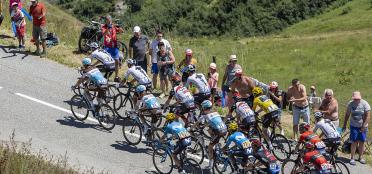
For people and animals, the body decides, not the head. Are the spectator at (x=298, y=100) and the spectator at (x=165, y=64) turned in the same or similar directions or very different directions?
same or similar directions

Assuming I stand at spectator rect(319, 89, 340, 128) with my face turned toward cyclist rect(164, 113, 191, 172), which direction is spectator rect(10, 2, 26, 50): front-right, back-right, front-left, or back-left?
front-right

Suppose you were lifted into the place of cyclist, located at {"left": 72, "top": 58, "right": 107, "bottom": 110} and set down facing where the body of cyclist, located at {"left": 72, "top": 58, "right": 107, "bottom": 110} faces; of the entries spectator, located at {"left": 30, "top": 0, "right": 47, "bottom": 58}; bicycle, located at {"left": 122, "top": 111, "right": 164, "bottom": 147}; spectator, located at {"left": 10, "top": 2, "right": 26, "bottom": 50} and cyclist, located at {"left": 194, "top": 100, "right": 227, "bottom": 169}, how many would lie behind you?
2

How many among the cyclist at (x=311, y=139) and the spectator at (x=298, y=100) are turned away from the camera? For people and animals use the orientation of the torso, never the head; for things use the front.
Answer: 0

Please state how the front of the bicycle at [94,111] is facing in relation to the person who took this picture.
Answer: facing away from the viewer and to the left of the viewer

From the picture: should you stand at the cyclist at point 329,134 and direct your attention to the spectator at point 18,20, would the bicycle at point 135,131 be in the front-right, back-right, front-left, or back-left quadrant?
front-left

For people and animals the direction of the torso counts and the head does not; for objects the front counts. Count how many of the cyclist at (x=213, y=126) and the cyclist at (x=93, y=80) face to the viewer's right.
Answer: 0

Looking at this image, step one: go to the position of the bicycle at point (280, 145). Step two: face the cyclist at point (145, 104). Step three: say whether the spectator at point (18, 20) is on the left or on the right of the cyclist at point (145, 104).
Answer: right

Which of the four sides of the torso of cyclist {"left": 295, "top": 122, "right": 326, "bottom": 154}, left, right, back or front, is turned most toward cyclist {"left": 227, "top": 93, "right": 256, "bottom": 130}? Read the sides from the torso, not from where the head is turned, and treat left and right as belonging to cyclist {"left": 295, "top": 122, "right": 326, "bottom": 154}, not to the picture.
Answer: front

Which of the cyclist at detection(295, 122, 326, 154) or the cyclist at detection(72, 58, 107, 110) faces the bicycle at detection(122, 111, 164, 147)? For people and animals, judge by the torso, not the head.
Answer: the cyclist at detection(295, 122, 326, 154)

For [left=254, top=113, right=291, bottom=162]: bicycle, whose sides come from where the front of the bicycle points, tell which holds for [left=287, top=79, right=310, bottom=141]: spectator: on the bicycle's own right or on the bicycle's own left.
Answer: on the bicycle's own right

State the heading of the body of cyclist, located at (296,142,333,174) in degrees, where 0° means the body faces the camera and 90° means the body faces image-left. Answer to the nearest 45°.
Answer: approximately 135°

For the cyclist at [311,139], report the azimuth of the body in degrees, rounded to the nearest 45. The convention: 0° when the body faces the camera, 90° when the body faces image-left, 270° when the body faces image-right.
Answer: approximately 90°

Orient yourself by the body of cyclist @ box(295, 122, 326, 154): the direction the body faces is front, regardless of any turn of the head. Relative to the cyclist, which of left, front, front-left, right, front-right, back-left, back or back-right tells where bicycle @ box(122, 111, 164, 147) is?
front

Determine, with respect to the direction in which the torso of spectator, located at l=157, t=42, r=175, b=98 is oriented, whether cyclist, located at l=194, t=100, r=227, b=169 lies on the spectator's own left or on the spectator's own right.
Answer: on the spectator's own left

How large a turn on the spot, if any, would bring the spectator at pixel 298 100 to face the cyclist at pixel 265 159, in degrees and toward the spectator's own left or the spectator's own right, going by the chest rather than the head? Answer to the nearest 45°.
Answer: approximately 45° to the spectator's own left

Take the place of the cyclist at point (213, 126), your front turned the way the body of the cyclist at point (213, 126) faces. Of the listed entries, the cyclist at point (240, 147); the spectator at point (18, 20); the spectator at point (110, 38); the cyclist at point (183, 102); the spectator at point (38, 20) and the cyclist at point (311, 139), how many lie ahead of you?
4

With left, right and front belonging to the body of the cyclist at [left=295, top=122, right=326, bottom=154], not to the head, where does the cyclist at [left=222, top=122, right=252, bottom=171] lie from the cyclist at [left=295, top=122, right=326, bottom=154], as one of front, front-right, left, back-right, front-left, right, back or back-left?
front-left

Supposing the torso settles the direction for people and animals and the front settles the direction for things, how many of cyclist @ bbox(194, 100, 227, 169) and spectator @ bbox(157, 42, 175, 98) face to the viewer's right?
0
